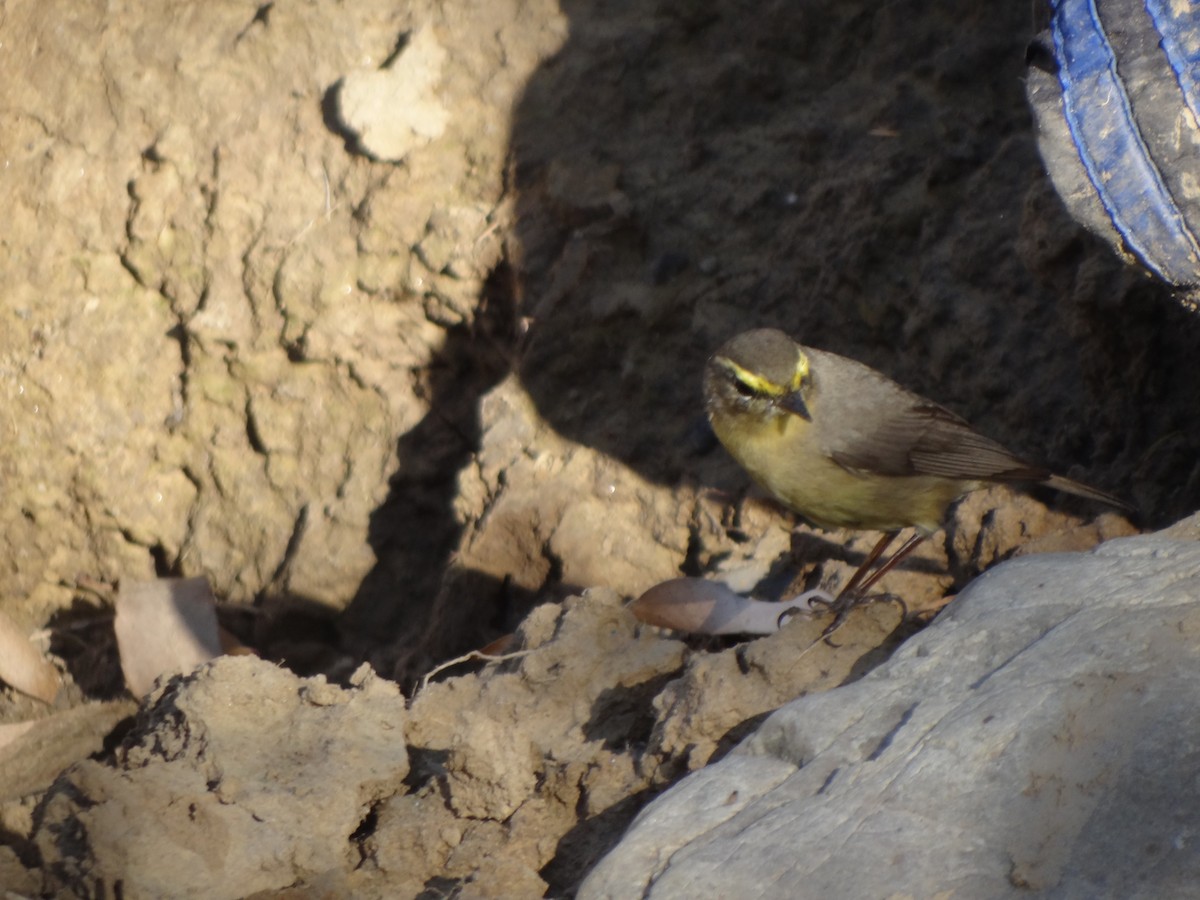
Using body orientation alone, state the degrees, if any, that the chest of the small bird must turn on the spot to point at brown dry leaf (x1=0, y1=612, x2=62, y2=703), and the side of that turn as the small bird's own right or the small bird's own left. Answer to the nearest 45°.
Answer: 0° — it already faces it

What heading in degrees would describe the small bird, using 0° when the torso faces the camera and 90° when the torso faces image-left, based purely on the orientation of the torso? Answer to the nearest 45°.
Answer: approximately 90°
